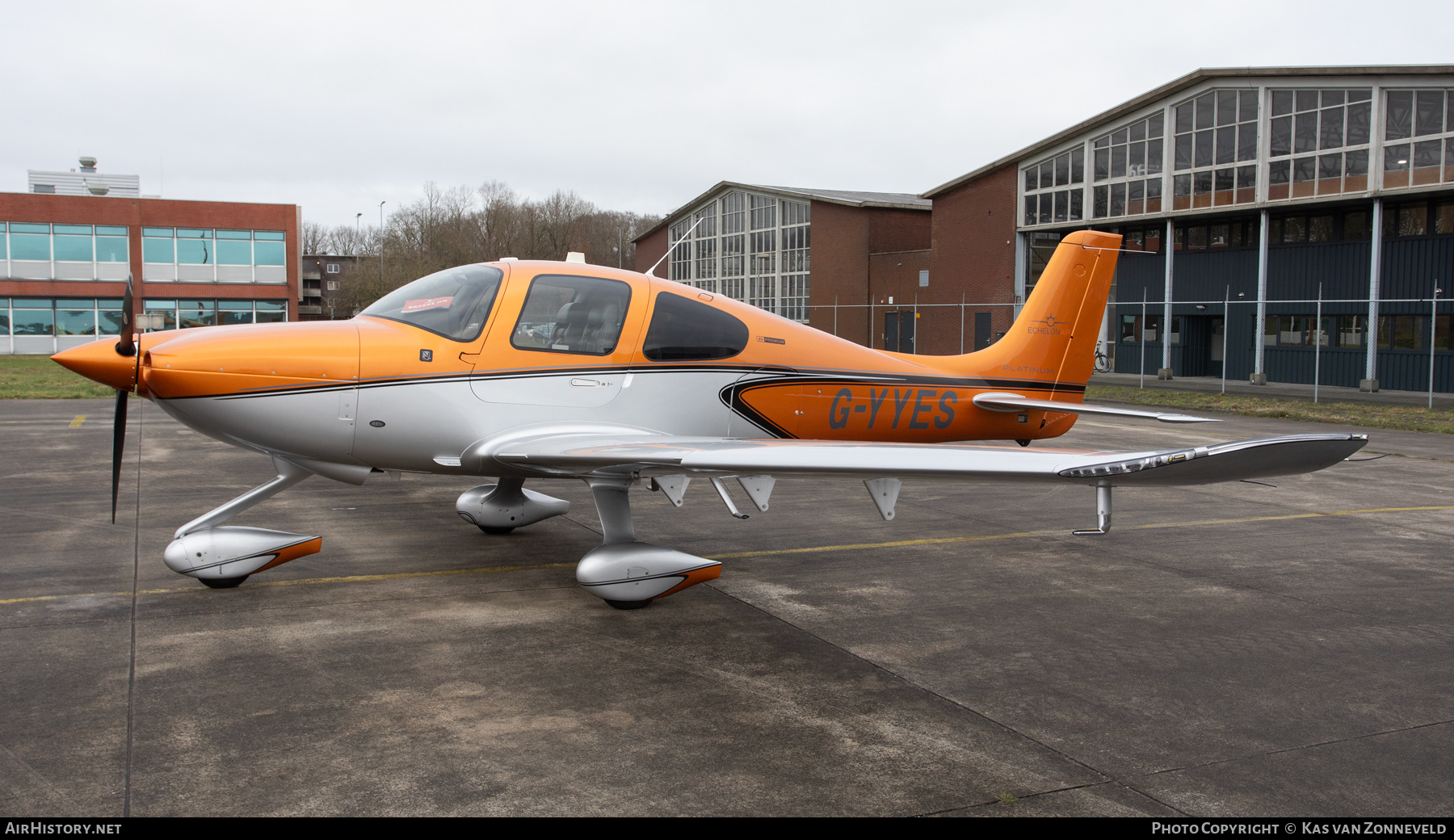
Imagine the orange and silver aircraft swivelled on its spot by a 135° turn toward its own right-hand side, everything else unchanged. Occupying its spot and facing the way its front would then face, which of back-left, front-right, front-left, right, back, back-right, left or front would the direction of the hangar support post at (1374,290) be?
front-right

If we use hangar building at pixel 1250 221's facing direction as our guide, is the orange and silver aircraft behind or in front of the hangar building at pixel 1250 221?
in front

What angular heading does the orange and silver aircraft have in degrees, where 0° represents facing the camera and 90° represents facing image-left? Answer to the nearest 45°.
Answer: approximately 45°

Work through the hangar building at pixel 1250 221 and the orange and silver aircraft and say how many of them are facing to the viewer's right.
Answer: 0

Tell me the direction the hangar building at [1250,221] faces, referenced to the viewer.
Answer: facing the viewer and to the left of the viewer
